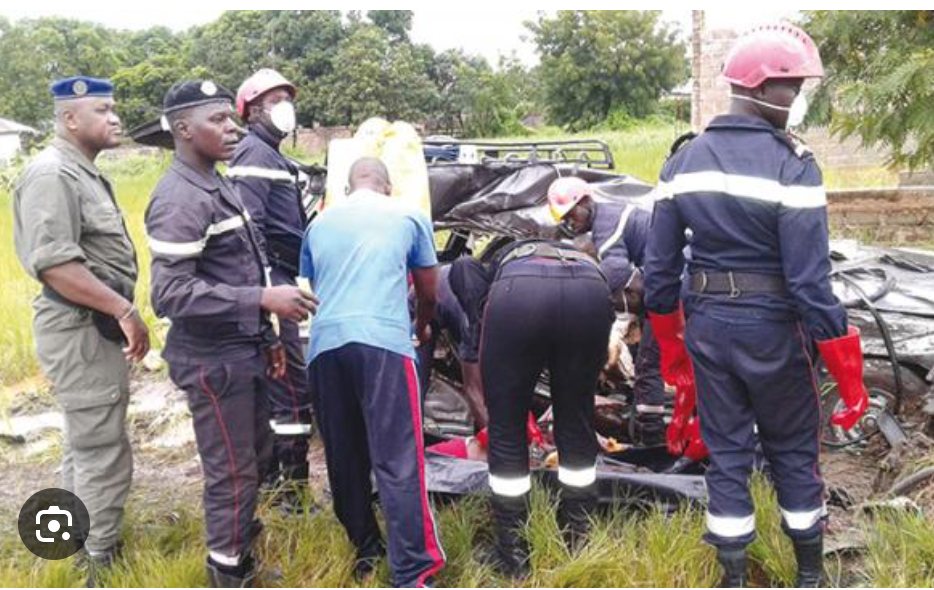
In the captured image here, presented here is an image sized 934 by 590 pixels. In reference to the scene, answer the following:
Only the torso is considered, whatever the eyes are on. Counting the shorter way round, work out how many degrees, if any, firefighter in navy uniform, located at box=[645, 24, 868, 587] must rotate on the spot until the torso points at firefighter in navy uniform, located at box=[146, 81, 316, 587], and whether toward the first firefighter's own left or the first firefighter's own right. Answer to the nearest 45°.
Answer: approximately 90° to the first firefighter's own left

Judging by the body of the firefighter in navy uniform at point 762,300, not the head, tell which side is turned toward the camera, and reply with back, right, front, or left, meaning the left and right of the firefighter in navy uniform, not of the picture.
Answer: back

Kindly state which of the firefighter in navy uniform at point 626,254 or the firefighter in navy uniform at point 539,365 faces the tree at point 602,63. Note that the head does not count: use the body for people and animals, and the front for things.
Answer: the firefighter in navy uniform at point 539,365

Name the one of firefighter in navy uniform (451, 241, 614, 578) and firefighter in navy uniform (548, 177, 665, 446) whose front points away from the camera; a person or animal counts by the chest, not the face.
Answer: firefighter in navy uniform (451, 241, 614, 578)

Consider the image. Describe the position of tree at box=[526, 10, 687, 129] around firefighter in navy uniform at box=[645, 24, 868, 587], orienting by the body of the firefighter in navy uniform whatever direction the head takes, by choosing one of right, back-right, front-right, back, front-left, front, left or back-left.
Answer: front

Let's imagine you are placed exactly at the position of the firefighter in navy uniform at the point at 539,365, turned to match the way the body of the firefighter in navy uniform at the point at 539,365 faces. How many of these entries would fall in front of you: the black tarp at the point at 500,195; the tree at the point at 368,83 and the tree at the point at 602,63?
3

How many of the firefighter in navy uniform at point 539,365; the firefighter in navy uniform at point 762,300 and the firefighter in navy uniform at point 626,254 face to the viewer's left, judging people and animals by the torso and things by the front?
1

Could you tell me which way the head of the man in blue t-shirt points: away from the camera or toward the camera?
away from the camera

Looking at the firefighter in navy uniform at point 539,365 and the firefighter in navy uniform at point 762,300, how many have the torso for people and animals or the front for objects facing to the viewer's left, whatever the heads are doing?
0

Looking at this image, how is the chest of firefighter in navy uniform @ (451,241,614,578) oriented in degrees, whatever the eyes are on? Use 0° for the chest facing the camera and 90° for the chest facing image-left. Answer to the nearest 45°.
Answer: approximately 180°

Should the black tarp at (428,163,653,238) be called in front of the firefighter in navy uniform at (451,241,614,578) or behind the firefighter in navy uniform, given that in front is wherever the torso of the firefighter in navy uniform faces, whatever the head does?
in front

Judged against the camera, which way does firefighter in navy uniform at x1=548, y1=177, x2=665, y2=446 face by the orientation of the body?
to the viewer's left

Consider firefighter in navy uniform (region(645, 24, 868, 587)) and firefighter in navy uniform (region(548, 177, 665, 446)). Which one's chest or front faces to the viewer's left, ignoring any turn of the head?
firefighter in navy uniform (region(548, 177, 665, 446))

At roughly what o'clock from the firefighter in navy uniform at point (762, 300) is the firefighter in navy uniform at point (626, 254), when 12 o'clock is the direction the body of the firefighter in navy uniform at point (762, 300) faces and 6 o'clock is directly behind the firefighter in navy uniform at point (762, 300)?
the firefighter in navy uniform at point (626, 254) is roughly at 11 o'clock from the firefighter in navy uniform at point (762, 300).

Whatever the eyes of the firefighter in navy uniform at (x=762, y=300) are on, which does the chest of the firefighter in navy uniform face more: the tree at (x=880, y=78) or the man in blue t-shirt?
the tree
